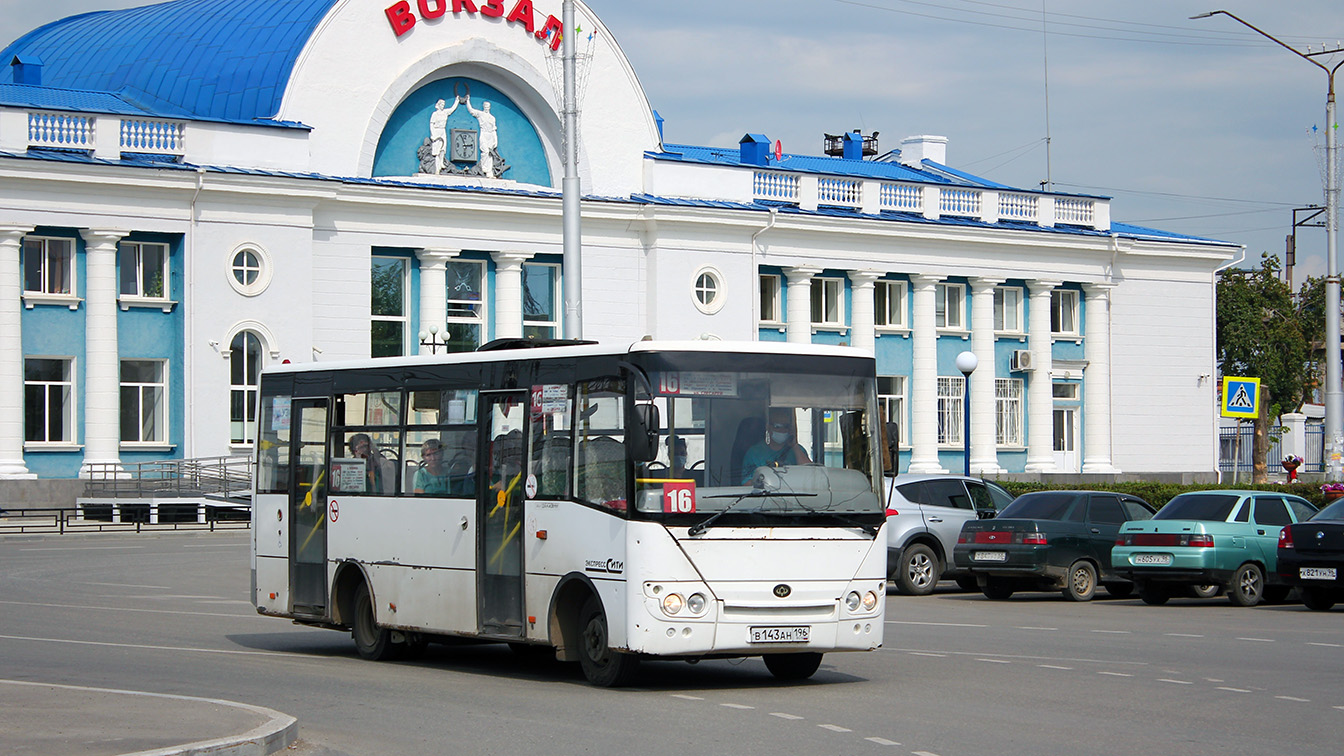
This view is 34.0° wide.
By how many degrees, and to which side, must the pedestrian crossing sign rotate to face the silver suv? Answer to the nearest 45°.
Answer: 0° — it already faces it

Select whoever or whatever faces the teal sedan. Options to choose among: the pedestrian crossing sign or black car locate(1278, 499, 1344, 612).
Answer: the pedestrian crossing sign

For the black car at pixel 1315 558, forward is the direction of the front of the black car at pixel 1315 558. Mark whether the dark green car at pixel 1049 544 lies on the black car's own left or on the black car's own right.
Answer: on the black car's own left

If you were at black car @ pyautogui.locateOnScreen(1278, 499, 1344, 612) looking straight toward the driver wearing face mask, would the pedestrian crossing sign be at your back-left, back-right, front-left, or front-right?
back-right

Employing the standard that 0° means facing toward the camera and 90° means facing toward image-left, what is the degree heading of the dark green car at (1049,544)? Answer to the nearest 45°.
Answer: approximately 225°

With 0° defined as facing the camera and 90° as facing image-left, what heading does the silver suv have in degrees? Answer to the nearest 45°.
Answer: approximately 225°

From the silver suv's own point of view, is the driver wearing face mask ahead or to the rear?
to the rear

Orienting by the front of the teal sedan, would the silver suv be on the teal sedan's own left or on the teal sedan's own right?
on the teal sedan's own left
